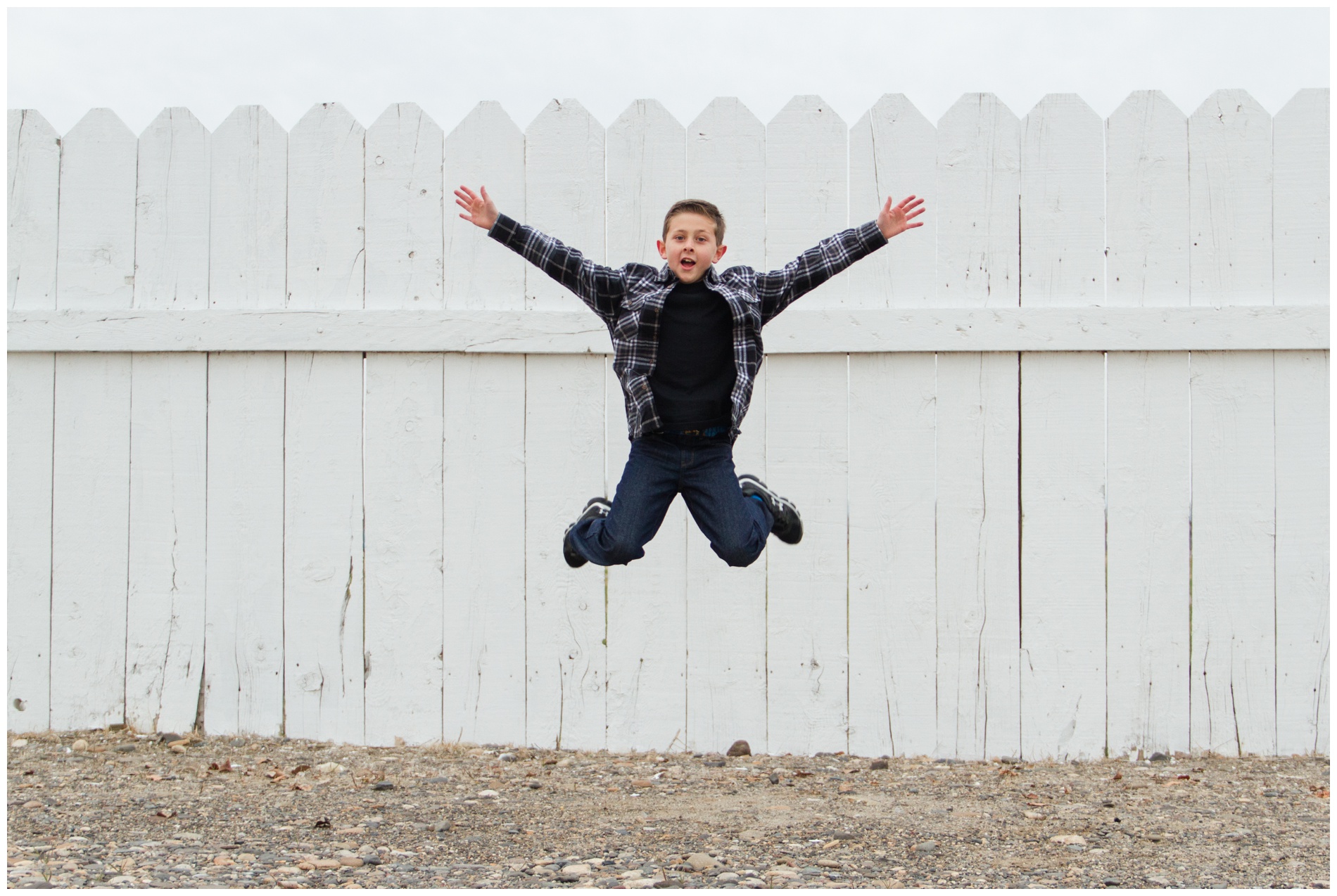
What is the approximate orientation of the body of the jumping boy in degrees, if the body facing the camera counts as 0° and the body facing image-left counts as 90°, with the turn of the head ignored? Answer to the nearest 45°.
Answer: approximately 0°
